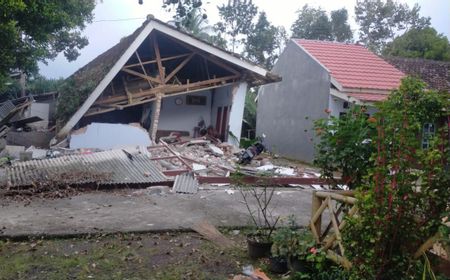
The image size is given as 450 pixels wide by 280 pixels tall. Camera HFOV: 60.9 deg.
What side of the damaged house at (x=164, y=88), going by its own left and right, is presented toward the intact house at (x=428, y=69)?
left

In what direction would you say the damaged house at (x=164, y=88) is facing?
toward the camera

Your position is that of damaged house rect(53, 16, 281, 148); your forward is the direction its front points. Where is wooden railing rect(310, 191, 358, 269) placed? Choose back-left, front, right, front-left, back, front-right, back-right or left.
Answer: front

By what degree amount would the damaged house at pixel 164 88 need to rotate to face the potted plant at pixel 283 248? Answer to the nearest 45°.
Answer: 0° — it already faces it

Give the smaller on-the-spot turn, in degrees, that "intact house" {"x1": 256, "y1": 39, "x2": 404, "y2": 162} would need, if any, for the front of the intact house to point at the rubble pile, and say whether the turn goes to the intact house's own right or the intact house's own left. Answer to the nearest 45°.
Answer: approximately 90° to the intact house's own right

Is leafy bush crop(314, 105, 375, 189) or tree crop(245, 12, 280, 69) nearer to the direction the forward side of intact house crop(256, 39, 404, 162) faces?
the leafy bush

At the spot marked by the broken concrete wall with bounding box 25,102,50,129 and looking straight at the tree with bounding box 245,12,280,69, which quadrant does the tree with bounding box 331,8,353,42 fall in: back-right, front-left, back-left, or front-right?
front-right

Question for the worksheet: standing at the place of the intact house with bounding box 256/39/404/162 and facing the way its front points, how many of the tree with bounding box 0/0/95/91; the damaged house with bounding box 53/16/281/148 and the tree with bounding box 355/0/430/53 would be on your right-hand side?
2

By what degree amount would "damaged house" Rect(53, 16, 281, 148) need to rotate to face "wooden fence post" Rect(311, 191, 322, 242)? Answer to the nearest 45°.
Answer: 0° — it already faces it

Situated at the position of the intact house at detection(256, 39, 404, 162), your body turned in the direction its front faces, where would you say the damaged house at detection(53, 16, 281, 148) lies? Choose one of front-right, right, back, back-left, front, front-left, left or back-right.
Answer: right

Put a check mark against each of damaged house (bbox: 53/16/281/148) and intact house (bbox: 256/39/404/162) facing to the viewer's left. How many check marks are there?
0

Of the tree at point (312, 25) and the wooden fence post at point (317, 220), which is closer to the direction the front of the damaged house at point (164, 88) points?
the wooden fence post

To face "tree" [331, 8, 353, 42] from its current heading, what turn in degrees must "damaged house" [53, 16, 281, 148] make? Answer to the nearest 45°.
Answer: approximately 135° to its left

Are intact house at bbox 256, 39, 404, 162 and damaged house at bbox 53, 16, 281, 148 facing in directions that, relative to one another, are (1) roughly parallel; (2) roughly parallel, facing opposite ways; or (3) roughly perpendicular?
roughly parallel

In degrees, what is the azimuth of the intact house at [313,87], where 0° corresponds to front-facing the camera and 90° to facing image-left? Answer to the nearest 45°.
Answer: approximately 315°

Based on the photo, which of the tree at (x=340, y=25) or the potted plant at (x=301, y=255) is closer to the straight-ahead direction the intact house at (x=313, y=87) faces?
the potted plant

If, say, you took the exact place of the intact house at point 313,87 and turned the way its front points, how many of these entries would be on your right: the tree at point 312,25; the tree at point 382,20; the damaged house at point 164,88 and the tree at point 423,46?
1

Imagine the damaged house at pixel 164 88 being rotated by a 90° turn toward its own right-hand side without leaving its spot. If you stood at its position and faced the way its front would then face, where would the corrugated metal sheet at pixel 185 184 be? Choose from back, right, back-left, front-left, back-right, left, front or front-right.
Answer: left

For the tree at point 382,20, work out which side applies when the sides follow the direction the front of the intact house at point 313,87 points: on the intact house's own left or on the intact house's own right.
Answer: on the intact house's own left

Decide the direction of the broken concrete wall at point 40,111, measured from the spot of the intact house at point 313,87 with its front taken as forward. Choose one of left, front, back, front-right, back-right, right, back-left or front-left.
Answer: back-right
